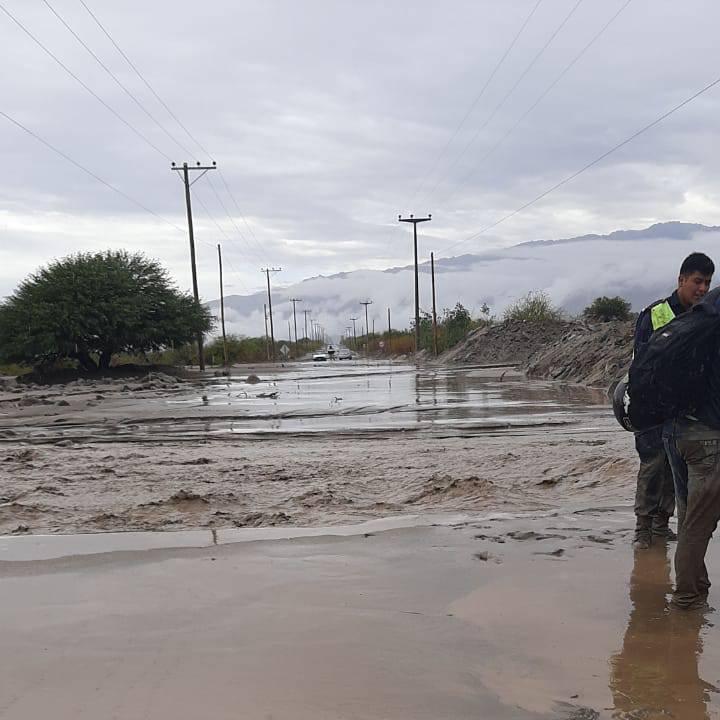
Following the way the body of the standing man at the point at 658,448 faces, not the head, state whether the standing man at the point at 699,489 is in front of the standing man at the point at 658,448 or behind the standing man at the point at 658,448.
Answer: in front

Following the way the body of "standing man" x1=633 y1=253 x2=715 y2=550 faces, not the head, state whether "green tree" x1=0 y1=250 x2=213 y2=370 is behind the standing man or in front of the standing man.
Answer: behind

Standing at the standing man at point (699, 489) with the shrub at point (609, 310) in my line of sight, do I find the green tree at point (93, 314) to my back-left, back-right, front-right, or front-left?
front-left

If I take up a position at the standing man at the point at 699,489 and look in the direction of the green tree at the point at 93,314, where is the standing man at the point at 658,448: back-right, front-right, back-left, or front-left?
front-right

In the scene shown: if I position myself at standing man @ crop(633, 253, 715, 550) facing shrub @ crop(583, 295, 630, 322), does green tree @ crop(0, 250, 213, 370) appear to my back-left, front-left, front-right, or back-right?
front-left

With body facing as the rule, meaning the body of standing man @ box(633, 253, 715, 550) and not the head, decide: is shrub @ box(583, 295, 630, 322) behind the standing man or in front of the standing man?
behind

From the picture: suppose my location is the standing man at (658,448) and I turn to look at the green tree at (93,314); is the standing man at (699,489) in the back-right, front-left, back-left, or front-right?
back-left
